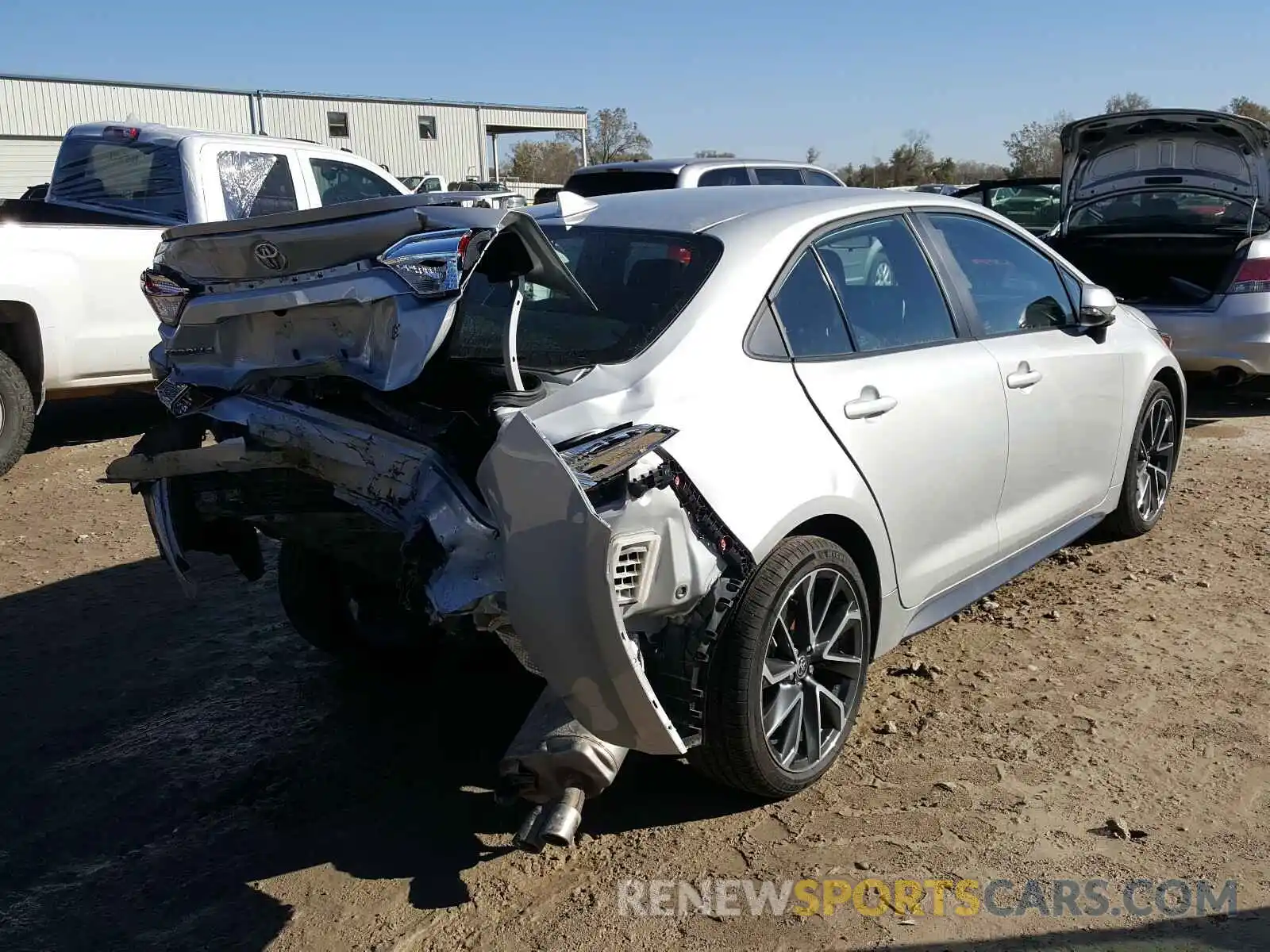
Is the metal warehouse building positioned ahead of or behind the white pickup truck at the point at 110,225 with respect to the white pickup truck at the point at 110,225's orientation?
ahead

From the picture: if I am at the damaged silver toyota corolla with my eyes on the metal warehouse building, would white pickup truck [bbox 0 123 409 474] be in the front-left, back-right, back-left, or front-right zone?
front-left

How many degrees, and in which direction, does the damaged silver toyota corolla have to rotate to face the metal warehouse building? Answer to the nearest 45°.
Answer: approximately 45° to its left

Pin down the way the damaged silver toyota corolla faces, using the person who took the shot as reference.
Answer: facing away from the viewer and to the right of the viewer

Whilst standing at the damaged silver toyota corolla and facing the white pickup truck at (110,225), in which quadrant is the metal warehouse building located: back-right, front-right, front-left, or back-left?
front-right

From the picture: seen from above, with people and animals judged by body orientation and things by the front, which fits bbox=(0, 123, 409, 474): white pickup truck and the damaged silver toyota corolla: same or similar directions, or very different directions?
same or similar directions

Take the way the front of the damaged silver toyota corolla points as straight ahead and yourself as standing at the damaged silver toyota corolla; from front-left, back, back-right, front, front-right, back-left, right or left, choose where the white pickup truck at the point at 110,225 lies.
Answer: left

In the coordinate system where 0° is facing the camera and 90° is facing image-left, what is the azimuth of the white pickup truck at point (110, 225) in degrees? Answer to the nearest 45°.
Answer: approximately 225°

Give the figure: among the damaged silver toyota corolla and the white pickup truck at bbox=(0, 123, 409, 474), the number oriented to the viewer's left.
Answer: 0
